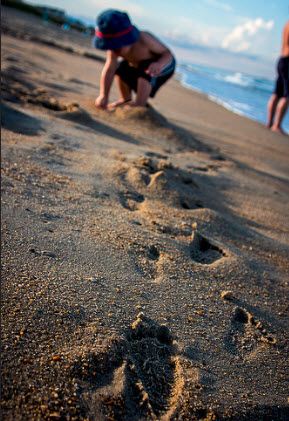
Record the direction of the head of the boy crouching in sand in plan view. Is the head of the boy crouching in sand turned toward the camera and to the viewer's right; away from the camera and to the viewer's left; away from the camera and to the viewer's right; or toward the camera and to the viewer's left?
toward the camera and to the viewer's left

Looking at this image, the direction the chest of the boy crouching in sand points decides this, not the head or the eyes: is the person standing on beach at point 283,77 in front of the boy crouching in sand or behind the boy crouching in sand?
behind
